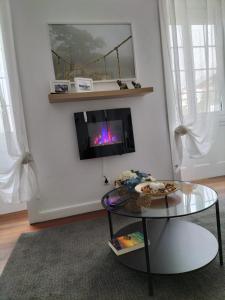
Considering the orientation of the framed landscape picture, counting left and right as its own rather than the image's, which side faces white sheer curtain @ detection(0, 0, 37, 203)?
right

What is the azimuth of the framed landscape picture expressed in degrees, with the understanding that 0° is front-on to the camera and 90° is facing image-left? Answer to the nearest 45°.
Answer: approximately 0°

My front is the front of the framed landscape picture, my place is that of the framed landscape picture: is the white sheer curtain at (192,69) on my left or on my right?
on my left

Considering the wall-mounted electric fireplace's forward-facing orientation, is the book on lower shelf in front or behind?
in front

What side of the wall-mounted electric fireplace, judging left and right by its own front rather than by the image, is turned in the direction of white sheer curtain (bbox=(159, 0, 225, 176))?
left

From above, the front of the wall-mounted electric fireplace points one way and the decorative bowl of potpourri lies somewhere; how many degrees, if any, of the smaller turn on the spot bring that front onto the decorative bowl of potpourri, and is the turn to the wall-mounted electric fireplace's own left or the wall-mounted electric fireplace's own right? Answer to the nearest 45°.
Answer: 0° — it already faces it

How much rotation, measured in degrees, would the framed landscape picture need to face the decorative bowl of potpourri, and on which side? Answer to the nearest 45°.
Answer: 0° — it already faces it

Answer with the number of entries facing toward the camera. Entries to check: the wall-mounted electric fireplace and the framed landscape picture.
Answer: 2
